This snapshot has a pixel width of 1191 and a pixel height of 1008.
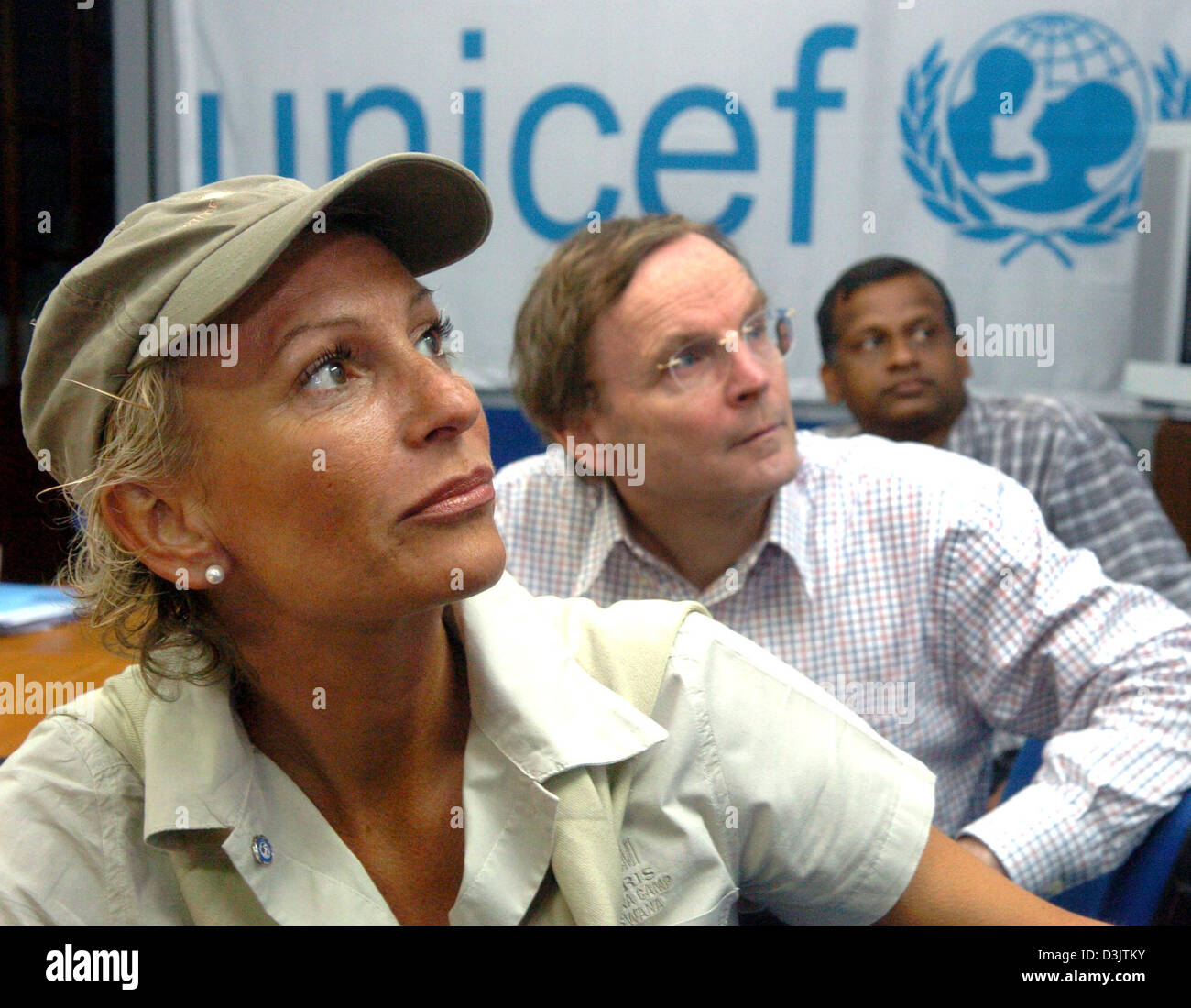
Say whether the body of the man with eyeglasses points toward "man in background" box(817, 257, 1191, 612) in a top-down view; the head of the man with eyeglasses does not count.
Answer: no

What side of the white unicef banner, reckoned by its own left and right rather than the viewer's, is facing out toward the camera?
front

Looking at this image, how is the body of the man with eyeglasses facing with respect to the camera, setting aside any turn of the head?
toward the camera

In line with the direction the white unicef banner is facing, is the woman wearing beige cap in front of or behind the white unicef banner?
in front

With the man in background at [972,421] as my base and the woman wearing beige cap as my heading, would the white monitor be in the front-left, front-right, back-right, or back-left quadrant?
back-left

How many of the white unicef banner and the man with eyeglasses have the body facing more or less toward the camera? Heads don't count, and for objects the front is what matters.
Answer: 2

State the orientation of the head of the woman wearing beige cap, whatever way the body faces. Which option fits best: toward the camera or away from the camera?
toward the camera

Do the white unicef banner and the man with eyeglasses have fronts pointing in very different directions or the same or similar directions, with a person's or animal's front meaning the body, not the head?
same or similar directions

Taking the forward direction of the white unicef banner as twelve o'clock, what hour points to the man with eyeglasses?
The man with eyeglasses is roughly at 12 o'clock from the white unicef banner.

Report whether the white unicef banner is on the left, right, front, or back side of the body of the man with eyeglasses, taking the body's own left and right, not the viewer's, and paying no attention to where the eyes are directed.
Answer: back
